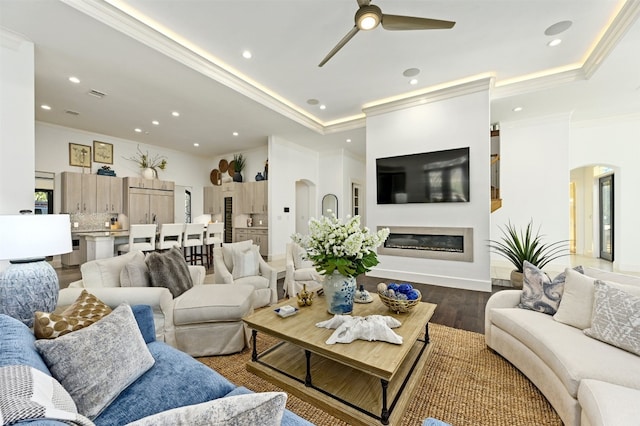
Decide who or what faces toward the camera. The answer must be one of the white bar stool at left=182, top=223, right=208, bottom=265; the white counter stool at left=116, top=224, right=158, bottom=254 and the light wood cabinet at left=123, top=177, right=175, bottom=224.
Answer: the light wood cabinet

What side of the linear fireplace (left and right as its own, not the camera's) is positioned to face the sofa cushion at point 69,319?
front

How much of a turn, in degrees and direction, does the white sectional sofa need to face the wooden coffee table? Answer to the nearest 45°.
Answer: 0° — it already faces it

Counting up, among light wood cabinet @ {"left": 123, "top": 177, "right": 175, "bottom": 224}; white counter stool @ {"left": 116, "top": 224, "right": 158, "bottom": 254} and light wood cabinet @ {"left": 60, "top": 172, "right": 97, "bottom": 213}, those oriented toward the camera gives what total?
2

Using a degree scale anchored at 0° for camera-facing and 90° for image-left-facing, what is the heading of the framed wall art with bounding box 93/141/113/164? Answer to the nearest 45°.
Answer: approximately 315°

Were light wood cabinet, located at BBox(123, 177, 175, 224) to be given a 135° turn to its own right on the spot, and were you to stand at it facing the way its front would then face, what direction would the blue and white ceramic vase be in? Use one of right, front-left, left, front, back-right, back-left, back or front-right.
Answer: back-left

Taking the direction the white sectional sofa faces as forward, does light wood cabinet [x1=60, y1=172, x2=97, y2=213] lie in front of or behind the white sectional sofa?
in front

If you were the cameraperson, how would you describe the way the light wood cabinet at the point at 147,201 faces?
facing the viewer

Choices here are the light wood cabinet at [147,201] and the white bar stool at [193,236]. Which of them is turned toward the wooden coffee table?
the light wood cabinet

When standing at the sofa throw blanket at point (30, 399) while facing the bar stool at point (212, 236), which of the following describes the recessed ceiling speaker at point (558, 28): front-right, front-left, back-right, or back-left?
front-right

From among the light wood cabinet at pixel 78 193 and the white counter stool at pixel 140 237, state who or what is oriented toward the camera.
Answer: the light wood cabinet

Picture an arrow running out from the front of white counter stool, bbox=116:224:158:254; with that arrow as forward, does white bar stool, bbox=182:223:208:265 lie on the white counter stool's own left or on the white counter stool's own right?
on the white counter stool's own right

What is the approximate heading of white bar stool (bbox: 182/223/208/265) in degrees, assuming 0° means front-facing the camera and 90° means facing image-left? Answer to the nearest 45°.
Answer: approximately 135°

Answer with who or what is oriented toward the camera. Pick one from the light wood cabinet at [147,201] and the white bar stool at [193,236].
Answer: the light wood cabinet

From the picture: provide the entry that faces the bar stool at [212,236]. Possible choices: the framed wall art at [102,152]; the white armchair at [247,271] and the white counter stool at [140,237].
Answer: the framed wall art

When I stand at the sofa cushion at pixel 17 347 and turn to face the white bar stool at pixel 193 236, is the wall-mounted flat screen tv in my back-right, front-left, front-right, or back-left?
front-right

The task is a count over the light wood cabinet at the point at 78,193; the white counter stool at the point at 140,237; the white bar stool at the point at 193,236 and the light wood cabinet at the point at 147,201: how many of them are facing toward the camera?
2

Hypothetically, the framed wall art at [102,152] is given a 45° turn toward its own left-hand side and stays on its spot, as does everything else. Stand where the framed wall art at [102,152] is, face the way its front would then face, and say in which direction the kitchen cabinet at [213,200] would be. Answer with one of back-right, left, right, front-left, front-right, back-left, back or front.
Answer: front

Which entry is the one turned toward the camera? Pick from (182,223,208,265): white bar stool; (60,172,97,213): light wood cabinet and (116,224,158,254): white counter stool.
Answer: the light wood cabinet

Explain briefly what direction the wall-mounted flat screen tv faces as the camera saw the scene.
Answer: facing the viewer and to the left of the viewer
